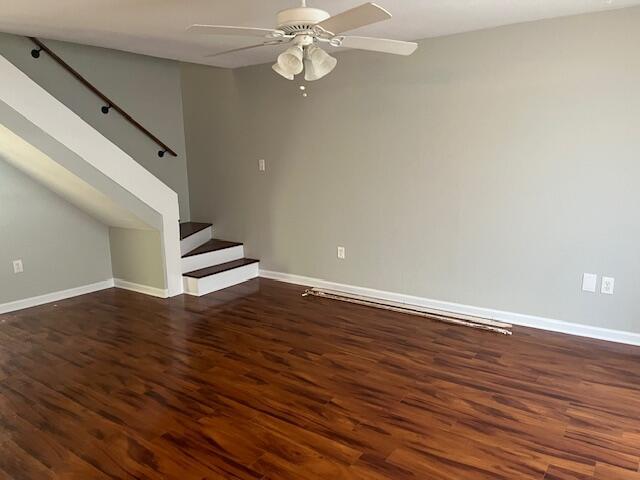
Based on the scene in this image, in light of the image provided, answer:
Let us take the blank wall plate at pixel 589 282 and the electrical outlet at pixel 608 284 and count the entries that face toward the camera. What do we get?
2

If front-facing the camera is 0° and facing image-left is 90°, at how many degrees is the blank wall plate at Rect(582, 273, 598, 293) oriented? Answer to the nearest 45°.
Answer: approximately 0°

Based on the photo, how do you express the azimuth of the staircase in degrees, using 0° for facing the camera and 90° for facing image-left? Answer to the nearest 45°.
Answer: approximately 315°

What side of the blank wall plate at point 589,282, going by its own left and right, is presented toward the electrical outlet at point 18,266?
right

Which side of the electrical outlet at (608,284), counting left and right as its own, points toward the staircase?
right

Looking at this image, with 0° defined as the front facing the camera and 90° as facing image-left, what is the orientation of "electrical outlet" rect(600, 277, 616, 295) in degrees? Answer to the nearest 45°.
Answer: approximately 0°
